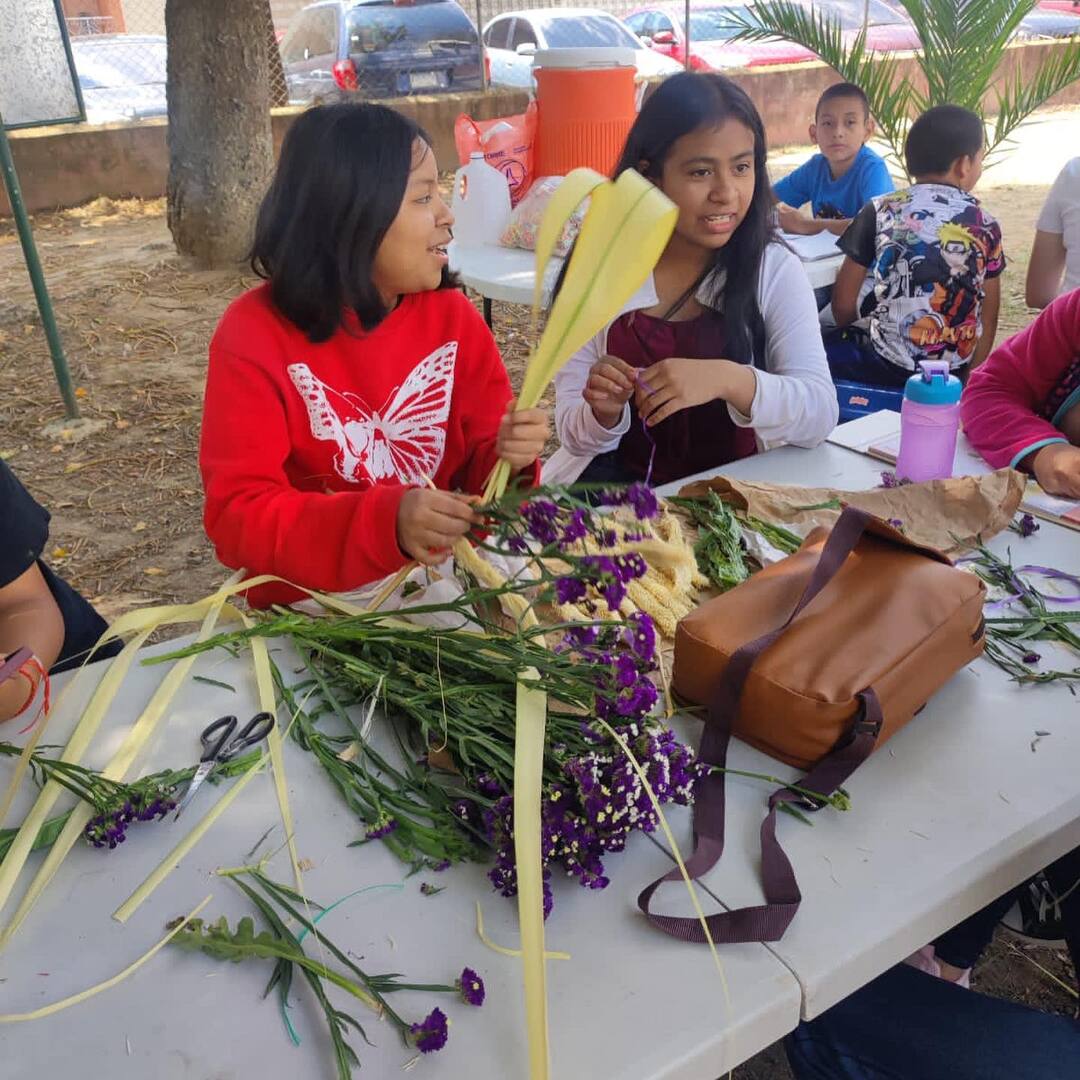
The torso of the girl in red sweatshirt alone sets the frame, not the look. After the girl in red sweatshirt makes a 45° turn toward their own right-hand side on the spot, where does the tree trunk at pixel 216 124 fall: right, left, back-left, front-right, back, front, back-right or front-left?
back

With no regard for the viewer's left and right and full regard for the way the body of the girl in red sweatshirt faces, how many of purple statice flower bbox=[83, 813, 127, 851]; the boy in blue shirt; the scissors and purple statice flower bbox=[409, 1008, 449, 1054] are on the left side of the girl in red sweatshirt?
1

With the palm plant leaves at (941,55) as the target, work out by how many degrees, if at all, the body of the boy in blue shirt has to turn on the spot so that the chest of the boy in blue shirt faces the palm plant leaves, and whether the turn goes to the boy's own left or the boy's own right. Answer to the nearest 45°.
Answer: approximately 180°

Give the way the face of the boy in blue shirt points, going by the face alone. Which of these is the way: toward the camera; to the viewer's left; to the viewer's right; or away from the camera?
toward the camera

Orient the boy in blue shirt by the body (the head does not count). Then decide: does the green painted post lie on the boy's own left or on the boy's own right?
on the boy's own right

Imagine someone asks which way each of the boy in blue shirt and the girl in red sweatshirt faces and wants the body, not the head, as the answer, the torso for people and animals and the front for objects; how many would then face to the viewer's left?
0

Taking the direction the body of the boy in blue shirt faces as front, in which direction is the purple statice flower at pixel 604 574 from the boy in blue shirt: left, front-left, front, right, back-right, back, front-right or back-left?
front

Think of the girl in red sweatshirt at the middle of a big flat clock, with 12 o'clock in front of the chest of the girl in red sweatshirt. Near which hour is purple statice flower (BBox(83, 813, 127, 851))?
The purple statice flower is roughly at 2 o'clock from the girl in red sweatshirt.

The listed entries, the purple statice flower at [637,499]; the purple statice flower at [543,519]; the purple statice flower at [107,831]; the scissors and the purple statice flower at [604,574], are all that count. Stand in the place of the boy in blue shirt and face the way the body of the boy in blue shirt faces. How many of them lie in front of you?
5

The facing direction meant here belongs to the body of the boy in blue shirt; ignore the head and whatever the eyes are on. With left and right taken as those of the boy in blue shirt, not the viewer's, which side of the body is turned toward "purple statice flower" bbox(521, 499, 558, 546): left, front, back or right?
front

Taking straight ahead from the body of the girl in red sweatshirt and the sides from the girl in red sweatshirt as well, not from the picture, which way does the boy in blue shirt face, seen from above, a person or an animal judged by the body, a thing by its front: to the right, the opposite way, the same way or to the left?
to the right

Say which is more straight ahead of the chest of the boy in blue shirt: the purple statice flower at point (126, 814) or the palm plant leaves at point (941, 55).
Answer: the purple statice flower

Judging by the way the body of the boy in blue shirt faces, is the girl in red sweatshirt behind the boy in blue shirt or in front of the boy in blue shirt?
in front

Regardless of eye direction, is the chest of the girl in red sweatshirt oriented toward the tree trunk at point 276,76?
no

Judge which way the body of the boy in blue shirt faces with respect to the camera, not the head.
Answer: toward the camera

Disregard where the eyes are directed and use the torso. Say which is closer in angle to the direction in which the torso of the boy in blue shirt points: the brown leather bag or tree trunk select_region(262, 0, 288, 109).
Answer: the brown leather bag

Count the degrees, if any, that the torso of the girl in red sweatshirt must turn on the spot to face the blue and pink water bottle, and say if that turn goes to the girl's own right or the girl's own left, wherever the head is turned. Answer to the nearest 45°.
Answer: approximately 45° to the girl's own left

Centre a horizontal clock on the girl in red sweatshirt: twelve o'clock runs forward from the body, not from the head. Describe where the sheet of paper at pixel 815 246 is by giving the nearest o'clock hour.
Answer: The sheet of paper is roughly at 9 o'clock from the girl in red sweatshirt.

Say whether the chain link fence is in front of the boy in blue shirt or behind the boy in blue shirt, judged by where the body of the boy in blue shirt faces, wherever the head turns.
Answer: behind

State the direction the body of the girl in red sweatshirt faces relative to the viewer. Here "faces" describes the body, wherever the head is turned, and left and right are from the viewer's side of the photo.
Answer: facing the viewer and to the right of the viewer
